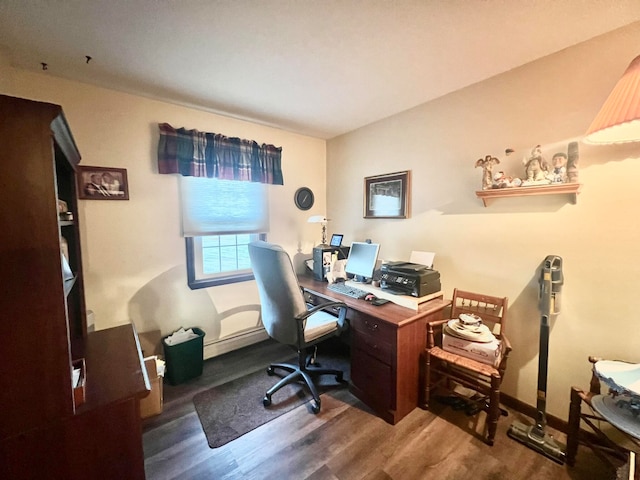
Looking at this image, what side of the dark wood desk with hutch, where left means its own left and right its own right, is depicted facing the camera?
right

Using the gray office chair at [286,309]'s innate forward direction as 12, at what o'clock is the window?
The window is roughly at 9 o'clock from the gray office chair.

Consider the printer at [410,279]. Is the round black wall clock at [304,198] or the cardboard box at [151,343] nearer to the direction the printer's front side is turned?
the cardboard box

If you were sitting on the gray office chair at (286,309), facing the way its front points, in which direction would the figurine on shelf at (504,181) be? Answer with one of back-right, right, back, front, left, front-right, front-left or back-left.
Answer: front-right

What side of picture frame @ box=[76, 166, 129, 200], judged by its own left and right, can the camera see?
front

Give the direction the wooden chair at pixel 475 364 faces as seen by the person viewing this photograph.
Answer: facing the viewer and to the left of the viewer

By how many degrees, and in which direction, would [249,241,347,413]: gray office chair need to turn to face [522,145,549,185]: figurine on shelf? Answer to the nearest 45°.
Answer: approximately 45° to its right

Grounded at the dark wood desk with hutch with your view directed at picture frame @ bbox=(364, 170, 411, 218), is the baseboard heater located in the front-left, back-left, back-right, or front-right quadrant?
front-left

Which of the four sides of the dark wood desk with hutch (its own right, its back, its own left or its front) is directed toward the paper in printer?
front

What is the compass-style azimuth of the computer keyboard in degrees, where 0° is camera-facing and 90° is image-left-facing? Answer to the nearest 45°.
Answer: approximately 45°

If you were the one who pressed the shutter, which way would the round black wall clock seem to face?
facing the viewer and to the right of the viewer

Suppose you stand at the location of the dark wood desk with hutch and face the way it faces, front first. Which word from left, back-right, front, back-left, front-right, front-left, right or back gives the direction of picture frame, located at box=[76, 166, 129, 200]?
left

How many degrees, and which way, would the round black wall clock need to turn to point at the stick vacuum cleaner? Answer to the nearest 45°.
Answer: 0° — it already faces it

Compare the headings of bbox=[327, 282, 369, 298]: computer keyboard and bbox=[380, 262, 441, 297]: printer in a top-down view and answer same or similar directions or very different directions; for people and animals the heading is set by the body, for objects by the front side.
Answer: same or similar directions

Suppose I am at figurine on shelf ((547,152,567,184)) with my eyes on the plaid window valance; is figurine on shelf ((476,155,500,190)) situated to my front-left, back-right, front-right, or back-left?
front-right
